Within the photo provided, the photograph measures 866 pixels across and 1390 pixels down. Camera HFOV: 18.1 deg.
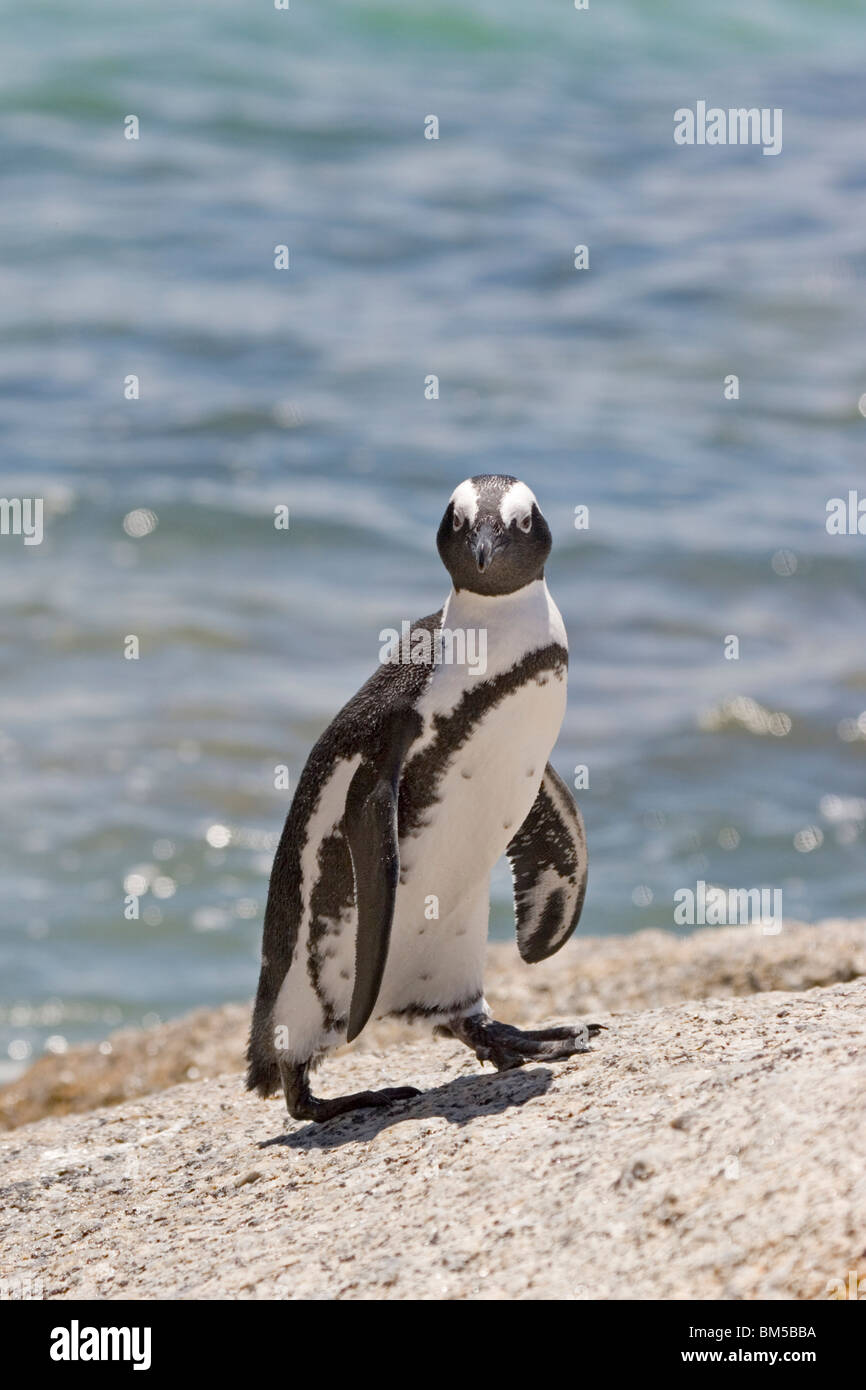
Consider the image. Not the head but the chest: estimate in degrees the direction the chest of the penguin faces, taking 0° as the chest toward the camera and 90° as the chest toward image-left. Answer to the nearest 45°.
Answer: approximately 315°
